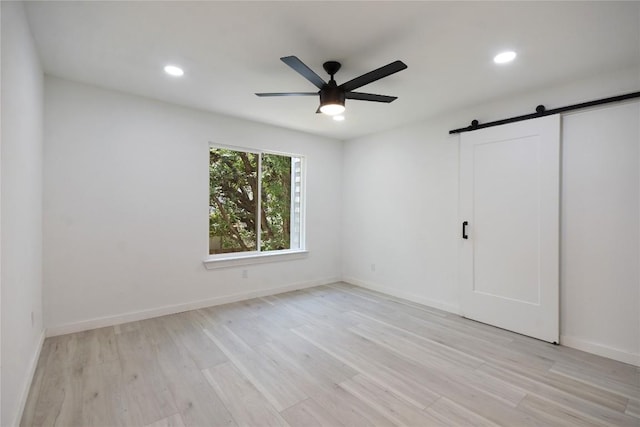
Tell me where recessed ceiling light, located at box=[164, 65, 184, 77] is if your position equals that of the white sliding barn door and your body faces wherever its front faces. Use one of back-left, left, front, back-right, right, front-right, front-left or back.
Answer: front

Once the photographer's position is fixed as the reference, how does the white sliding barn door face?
facing the viewer and to the left of the viewer

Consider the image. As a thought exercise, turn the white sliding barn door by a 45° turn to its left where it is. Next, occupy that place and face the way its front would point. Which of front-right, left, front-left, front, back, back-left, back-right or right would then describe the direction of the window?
right

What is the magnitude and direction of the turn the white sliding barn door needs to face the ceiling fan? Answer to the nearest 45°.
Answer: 0° — it already faces it

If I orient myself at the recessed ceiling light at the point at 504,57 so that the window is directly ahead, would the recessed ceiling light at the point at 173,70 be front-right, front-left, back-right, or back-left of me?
front-left
